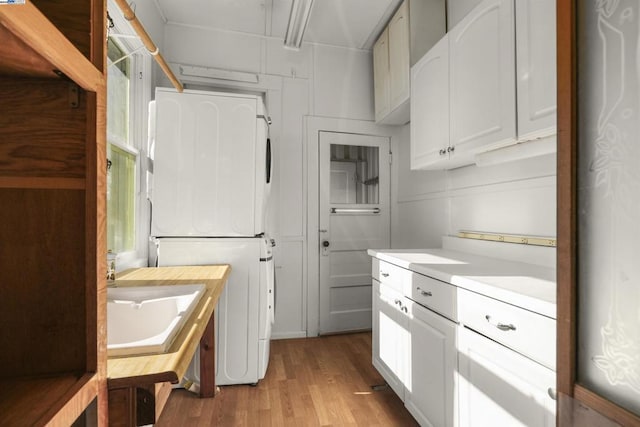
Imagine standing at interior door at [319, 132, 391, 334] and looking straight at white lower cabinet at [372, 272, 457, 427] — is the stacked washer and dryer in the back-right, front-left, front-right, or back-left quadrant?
front-right

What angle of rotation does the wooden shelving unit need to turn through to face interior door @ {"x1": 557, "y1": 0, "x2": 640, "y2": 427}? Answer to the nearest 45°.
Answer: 0° — it already faces it

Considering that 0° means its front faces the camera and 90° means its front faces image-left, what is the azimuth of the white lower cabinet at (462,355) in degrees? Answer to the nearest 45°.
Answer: approximately 45°

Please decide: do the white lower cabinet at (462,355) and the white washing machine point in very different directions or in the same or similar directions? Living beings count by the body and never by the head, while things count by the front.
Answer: very different directions

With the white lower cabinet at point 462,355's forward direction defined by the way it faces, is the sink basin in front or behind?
in front

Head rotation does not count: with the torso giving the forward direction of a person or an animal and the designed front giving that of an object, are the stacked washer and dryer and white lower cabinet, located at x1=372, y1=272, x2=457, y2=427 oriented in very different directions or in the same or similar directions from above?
very different directions

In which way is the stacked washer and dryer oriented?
to the viewer's right

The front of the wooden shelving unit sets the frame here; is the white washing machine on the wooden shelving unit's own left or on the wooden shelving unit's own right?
on the wooden shelving unit's own left

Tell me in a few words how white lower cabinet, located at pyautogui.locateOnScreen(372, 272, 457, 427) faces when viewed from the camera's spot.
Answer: facing the viewer and to the left of the viewer
